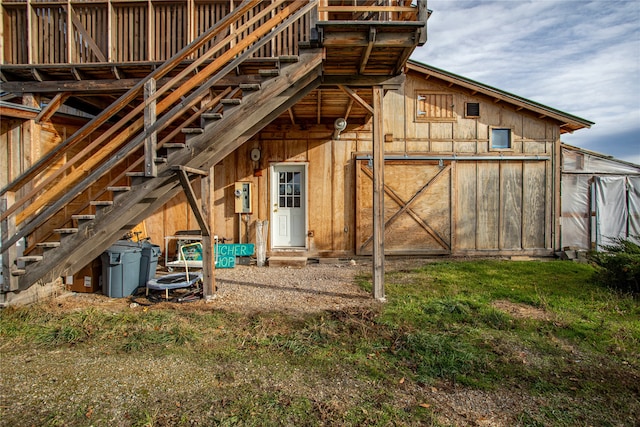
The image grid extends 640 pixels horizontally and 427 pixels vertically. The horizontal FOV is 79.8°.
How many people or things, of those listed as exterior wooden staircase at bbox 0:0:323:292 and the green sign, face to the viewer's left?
1

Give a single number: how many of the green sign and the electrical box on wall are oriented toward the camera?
2

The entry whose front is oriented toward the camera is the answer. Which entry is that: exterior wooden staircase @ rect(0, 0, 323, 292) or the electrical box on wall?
the electrical box on wall

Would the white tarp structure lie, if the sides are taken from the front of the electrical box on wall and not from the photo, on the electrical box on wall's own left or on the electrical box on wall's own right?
on the electrical box on wall's own left

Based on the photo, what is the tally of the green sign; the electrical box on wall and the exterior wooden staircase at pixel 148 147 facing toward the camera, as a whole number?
2

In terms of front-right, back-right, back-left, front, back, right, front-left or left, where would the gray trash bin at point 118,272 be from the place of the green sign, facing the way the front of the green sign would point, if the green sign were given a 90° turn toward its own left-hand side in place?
back-right

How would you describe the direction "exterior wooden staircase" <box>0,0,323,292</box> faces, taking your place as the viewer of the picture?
facing to the left of the viewer

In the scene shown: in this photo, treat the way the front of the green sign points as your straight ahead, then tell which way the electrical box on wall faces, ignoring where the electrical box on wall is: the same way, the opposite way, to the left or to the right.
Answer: the same way

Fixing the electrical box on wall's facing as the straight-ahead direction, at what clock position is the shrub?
The shrub is roughly at 10 o'clock from the electrical box on wall.

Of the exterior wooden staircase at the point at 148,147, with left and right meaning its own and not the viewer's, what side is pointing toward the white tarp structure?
back

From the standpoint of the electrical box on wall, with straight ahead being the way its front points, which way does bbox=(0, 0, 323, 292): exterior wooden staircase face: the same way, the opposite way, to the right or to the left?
to the right

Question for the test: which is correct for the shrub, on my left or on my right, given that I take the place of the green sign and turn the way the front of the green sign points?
on my left

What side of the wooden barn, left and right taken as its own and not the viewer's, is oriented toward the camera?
front

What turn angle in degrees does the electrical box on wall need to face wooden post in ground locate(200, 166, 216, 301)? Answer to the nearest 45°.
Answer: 0° — it already faces it

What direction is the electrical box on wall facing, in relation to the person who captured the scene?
facing the viewer

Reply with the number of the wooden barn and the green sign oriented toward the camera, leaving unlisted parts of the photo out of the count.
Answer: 2
